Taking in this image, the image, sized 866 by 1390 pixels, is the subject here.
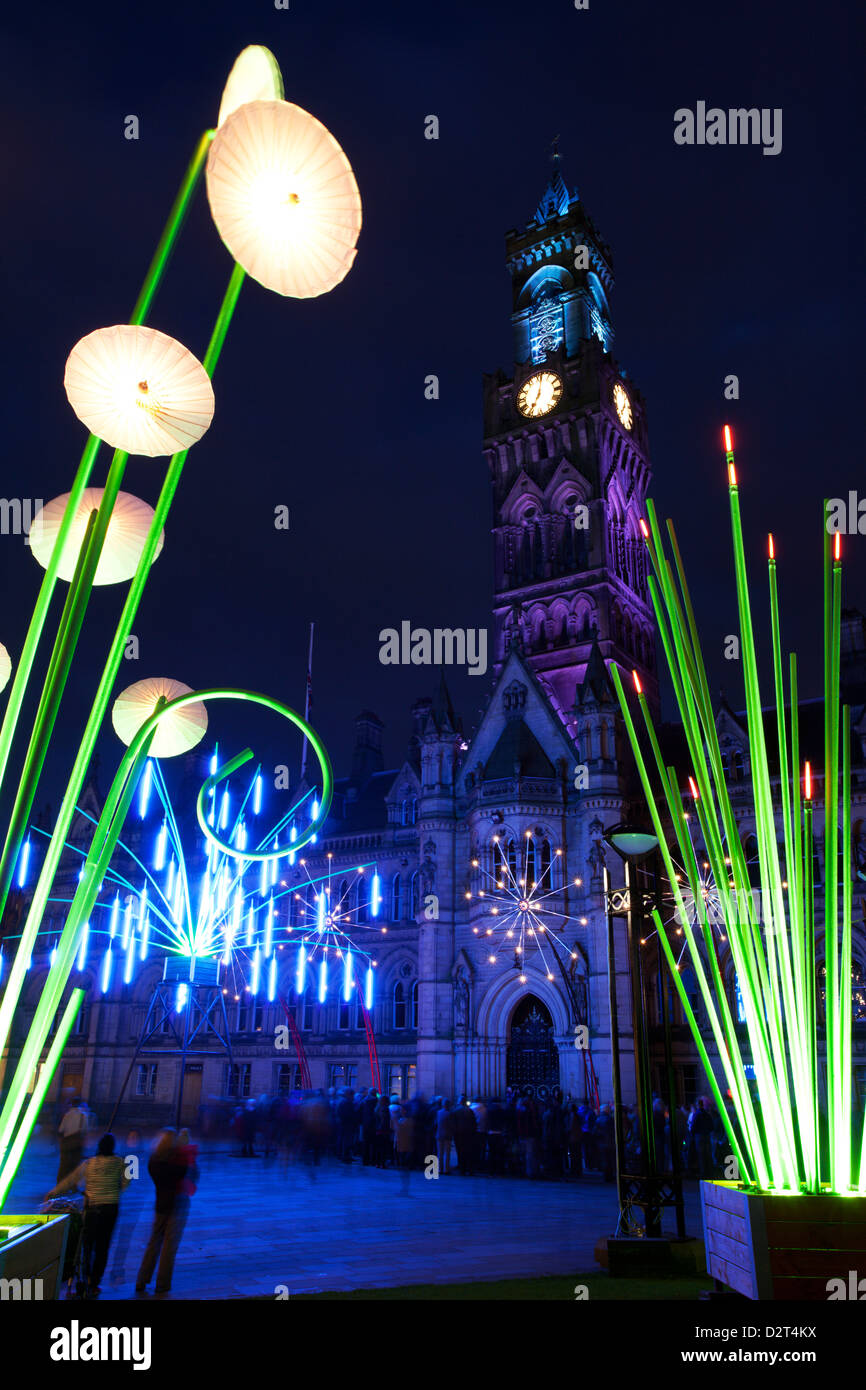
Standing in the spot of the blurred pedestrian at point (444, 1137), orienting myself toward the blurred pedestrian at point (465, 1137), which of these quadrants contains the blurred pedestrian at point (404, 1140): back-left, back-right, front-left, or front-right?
back-right

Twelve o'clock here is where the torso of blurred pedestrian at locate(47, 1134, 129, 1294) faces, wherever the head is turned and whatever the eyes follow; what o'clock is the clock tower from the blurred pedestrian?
The clock tower is roughly at 1 o'clock from the blurred pedestrian.

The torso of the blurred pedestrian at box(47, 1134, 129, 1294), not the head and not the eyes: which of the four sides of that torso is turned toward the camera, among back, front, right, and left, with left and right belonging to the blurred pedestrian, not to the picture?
back

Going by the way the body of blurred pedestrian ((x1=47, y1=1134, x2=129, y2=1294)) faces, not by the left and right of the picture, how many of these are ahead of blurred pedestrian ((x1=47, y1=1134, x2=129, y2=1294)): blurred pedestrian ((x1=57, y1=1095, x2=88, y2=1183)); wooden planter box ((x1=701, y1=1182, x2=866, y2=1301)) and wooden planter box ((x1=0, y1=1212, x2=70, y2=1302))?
1

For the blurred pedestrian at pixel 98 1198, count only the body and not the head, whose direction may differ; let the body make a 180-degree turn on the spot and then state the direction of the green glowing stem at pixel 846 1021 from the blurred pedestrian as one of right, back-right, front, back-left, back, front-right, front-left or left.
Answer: front-left

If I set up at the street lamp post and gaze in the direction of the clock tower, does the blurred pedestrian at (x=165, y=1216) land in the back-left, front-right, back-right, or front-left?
back-left

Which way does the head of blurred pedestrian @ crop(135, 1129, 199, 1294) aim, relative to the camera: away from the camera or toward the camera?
away from the camera

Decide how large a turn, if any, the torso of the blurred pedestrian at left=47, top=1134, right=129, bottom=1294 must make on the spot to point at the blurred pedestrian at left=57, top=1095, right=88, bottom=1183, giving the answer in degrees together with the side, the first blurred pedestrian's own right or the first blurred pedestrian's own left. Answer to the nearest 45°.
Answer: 0° — they already face them

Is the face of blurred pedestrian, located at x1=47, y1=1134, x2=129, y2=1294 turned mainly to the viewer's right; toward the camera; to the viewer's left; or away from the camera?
away from the camera

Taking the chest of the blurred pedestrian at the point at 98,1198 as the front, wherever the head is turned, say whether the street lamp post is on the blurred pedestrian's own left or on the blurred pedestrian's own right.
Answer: on the blurred pedestrian's own right

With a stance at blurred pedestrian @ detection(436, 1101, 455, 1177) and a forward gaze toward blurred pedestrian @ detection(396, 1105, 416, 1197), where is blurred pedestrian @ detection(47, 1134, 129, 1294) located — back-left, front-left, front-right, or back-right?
front-left

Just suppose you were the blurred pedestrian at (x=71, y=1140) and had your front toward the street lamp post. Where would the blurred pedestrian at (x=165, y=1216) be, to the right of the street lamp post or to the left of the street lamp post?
right
